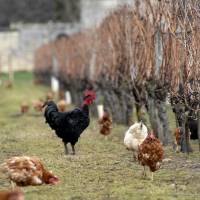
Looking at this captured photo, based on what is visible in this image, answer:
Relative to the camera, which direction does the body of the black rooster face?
to the viewer's right

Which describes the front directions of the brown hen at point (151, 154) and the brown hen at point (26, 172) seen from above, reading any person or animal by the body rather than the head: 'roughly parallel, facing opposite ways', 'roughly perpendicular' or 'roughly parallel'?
roughly perpendicular

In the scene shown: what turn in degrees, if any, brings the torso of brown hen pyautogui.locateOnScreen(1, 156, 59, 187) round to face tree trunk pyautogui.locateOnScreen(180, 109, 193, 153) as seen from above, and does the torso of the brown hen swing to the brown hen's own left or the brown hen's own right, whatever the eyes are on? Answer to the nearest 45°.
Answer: approximately 45° to the brown hen's own left

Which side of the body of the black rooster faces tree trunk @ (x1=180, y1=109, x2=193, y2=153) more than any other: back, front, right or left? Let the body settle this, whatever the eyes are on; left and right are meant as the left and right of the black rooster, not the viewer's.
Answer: front

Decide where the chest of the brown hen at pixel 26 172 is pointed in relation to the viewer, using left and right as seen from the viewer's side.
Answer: facing to the right of the viewer

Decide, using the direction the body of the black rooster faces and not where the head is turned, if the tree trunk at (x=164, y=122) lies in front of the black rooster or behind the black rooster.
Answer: in front
